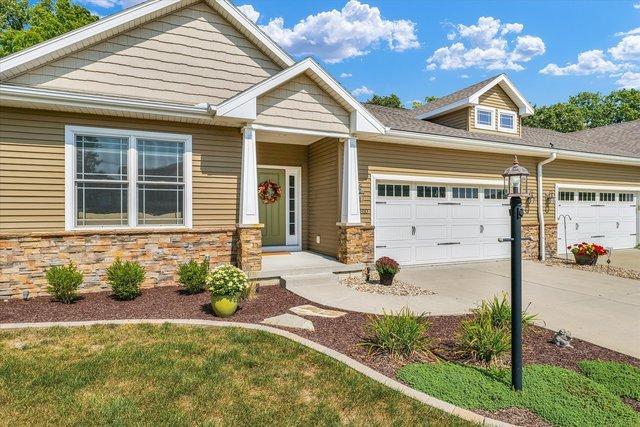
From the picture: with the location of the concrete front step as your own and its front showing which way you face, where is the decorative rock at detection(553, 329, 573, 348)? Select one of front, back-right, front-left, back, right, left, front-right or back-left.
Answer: front-left

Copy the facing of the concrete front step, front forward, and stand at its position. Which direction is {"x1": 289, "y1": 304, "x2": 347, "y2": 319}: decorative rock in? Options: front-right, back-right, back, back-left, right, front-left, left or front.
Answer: front

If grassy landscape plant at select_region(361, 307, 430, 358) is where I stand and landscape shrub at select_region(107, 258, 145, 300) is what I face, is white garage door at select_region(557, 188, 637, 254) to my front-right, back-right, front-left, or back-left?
back-right

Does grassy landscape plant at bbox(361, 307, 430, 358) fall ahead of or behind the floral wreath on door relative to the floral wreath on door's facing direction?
ahead

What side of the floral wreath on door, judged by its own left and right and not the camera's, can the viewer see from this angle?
front

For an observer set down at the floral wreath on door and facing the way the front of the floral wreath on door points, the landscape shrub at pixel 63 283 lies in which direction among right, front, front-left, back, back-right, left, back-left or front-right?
front-right

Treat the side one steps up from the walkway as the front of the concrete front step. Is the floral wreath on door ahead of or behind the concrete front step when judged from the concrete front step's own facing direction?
behind

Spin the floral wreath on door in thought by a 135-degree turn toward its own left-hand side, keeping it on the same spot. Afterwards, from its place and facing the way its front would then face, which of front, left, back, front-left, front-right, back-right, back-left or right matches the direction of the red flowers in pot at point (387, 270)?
right

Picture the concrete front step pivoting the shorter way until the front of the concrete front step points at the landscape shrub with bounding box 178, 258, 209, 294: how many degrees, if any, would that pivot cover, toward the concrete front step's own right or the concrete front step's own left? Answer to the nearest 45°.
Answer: approximately 45° to the concrete front step's own right

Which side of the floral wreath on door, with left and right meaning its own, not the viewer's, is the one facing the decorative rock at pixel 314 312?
front

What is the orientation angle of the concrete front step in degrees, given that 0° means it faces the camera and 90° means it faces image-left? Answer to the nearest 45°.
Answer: approximately 0°

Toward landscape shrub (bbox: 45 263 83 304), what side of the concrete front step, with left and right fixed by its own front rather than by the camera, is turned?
right

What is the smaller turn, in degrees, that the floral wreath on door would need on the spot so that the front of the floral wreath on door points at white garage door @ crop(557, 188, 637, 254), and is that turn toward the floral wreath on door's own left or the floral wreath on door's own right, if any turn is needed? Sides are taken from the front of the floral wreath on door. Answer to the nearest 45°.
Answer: approximately 90° to the floral wreath on door's own left

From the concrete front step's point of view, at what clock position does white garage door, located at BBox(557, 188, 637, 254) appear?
The white garage door is roughly at 8 o'clock from the concrete front step.

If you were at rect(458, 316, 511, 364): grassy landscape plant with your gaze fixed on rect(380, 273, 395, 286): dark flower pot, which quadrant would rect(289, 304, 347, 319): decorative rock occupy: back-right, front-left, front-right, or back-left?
front-left

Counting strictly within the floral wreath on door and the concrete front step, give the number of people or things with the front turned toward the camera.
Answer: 2

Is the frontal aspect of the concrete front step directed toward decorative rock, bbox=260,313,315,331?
yes

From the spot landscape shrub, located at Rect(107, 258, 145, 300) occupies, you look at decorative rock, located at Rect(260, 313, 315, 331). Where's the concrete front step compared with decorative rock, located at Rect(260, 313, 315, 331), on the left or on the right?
left

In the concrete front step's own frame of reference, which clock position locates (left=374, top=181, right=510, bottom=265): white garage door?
The white garage door is roughly at 8 o'clock from the concrete front step.
